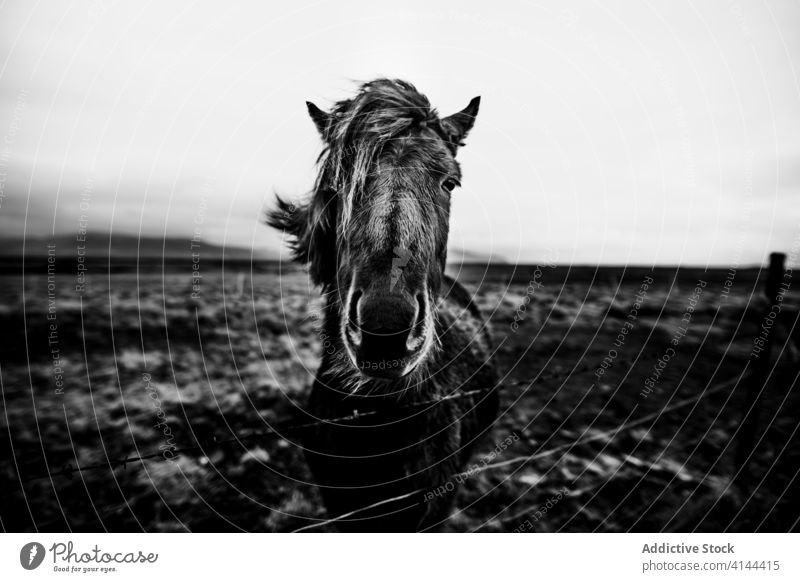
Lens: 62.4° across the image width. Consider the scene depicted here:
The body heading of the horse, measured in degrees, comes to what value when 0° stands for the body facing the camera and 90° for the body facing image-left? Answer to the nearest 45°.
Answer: approximately 0°

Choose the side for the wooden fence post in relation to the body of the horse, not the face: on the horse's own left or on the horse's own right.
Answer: on the horse's own left
